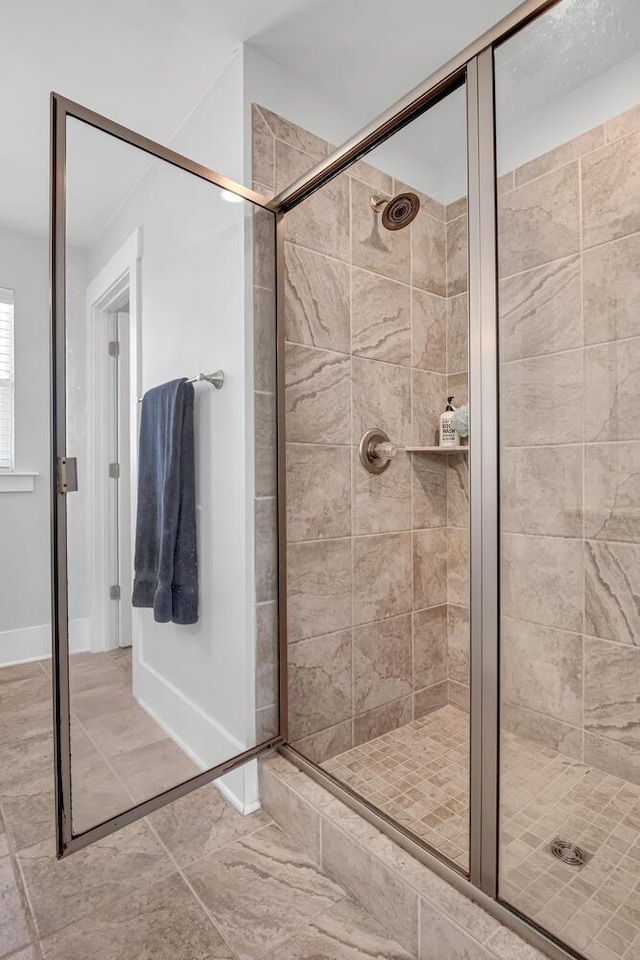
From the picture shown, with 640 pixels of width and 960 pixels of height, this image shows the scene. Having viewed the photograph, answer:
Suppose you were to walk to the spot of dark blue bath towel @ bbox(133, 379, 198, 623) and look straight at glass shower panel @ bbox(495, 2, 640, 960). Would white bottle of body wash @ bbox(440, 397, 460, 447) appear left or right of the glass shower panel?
left

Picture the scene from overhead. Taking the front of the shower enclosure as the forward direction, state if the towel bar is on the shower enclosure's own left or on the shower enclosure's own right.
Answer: on the shower enclosure's own right

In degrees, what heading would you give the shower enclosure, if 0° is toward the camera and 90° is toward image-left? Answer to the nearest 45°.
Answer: approximately 45°

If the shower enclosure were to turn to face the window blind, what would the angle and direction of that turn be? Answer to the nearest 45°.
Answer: approximately 90° to its right

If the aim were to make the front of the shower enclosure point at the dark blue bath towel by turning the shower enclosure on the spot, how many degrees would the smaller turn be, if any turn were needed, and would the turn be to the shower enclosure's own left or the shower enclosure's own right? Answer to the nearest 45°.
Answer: approximately 45° to the shower enclosure's own right
